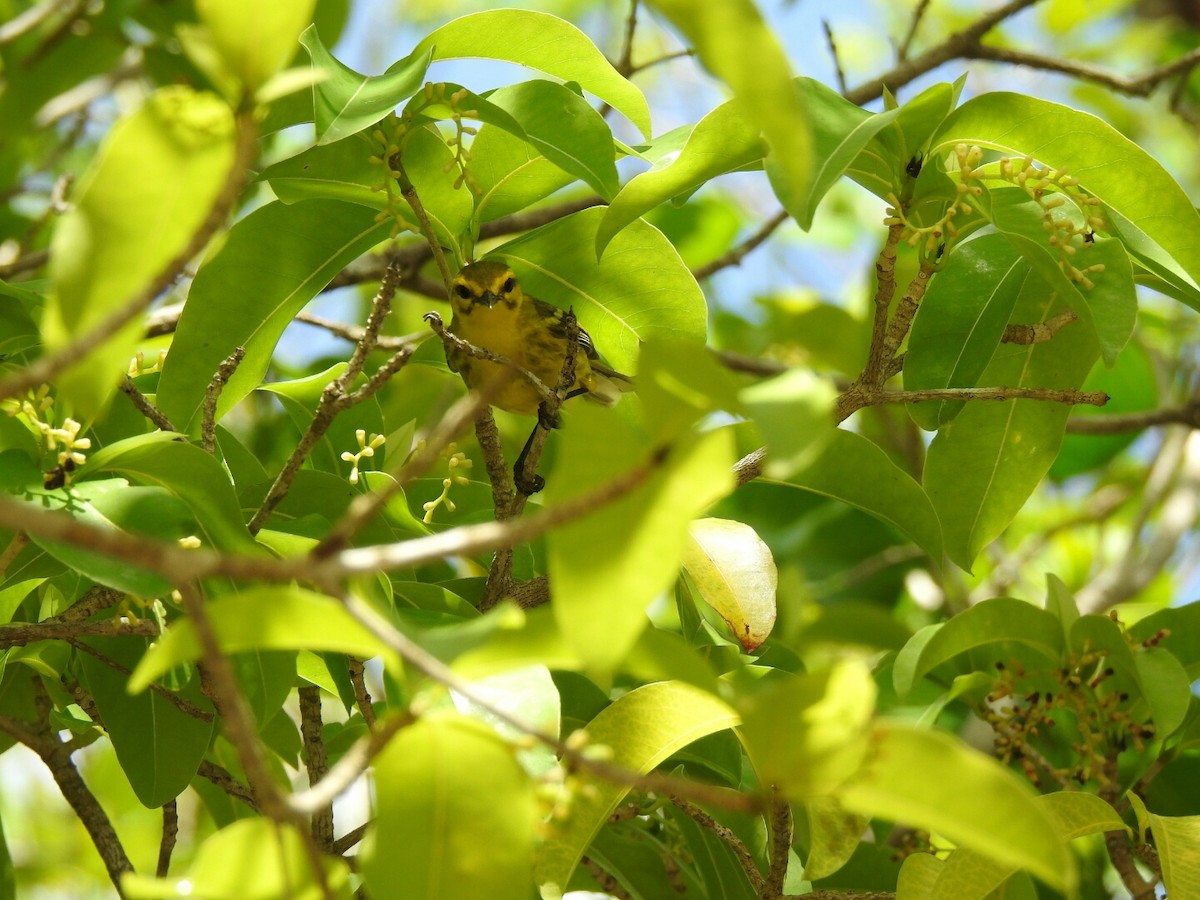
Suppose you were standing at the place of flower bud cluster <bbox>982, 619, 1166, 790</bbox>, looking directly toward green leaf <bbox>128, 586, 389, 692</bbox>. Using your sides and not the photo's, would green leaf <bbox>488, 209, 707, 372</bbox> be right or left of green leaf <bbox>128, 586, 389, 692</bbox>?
right

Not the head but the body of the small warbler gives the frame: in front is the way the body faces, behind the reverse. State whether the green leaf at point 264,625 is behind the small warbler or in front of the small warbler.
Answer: in front

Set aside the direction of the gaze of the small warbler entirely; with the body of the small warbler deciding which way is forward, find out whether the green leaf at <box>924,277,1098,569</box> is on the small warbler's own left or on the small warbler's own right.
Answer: on the small warbler's own left

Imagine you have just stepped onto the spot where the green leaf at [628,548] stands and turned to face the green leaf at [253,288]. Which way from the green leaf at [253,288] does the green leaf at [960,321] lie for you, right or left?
right

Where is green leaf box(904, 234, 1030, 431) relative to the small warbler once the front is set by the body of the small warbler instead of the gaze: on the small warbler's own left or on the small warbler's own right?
on the small warbler's own left

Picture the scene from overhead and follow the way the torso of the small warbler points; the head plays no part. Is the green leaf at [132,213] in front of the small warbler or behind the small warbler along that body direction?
in front

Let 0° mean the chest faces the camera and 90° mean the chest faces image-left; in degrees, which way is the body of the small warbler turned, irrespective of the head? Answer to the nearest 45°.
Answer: approximately 45°

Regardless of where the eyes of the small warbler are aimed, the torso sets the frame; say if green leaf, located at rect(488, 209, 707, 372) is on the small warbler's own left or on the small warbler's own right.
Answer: on the small warbler's own left

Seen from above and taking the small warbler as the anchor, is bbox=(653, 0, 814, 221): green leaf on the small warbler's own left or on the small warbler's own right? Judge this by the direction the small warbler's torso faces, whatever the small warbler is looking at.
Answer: on the small warbler's own left
